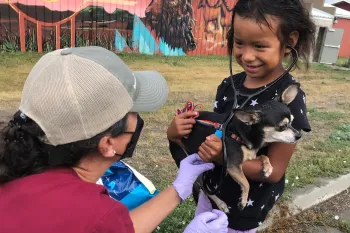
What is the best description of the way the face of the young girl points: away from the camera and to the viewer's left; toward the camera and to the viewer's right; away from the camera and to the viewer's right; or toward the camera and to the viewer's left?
toward the camera and to the viewer's left

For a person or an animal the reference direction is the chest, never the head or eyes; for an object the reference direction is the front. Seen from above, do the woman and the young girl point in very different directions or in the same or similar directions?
very different directions

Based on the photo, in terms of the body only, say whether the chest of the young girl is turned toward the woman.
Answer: yes

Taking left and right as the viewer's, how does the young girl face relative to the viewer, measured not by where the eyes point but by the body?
facing the viewer and to the left of the viewer

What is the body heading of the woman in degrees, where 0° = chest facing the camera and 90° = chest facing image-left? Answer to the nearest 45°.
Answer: approximately 225°

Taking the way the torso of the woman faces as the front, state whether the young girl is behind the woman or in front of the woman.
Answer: in front
